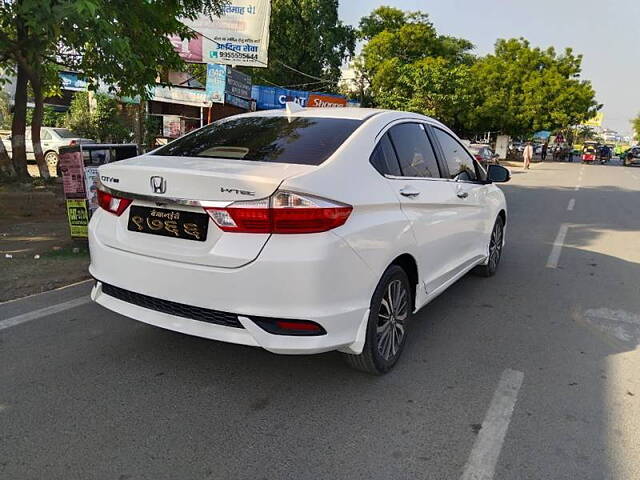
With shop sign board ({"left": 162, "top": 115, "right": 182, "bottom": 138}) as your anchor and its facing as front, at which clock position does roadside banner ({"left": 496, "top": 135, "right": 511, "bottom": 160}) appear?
The roadside banner is roughly at 8 o'clock from the shop sign board.

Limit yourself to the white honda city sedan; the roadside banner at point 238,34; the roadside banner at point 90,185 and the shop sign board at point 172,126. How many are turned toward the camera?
3

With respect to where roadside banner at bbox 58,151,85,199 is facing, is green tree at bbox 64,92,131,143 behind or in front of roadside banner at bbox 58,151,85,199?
behind

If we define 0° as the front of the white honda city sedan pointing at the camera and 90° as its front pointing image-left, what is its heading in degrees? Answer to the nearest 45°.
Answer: approximately 225°

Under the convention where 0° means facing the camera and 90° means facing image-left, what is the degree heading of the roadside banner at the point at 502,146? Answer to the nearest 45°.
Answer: approximately 0°

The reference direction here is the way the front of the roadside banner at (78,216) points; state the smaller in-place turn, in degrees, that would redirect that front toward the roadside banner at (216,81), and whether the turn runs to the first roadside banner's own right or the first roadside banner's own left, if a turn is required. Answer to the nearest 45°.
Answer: approximately 180°

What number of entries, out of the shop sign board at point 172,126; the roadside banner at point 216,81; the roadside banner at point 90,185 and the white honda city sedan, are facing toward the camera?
3

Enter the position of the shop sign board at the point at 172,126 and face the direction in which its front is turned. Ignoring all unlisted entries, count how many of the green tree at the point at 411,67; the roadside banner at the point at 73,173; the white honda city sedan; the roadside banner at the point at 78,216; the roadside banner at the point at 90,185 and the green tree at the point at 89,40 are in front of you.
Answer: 5

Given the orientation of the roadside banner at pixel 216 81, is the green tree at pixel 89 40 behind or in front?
in front

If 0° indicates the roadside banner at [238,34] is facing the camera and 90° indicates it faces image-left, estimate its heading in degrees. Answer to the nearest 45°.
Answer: approximately 0°
